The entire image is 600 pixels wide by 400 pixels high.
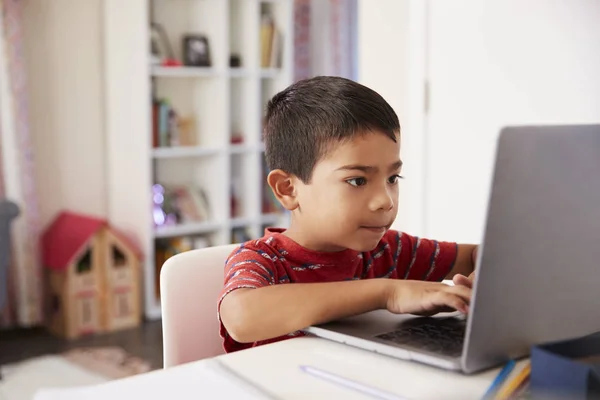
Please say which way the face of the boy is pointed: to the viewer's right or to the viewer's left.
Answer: to the viewer's right

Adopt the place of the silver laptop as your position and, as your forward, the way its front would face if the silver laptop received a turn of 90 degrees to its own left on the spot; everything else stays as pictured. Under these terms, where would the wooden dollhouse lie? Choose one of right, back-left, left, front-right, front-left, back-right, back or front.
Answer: right

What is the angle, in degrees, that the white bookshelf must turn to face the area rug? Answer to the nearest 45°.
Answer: approximately 90° to its right

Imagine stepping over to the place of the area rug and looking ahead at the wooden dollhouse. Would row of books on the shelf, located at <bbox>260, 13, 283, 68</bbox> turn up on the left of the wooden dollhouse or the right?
right

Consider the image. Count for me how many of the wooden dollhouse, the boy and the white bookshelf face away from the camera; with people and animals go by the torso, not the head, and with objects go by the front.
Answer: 0

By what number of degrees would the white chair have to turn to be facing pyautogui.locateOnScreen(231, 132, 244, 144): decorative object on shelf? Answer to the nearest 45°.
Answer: approximately 135° to its left

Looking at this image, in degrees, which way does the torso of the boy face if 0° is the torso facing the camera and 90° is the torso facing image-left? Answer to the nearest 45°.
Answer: approximately 315°

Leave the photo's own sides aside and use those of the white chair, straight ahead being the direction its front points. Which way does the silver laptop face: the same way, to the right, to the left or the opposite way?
the opposite way

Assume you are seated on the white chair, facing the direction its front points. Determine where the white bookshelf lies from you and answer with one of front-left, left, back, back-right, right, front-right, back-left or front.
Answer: back-left

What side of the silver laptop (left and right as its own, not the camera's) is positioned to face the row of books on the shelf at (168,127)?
front

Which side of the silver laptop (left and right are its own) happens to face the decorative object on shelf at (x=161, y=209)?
front

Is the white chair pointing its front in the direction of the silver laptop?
yes

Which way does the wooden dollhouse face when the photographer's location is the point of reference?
facing the viewer and to the right of the viewer

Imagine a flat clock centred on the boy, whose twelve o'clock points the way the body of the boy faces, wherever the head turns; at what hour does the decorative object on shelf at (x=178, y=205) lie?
The decorative object on shelf is roughly at 7 o'clock from the boy.
